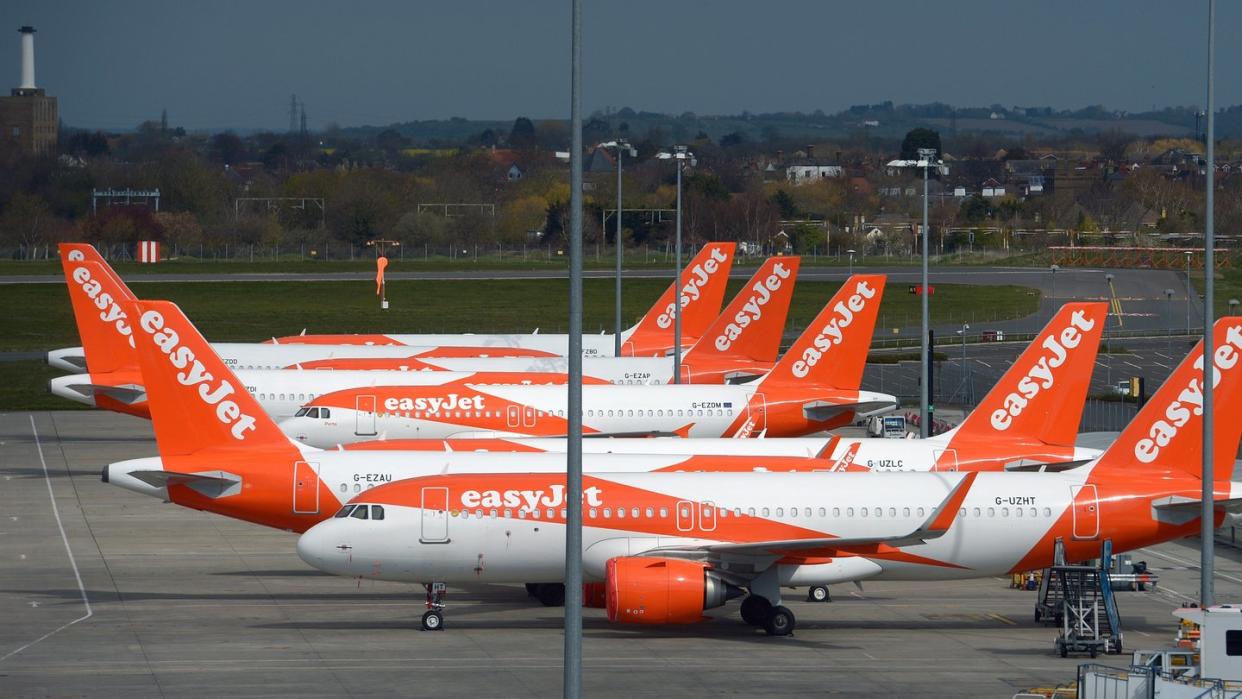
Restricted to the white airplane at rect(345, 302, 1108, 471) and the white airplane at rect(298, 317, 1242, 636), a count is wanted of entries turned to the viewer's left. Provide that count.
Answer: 2

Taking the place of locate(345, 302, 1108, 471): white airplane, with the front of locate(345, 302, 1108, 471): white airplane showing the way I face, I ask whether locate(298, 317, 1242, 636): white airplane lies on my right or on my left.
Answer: on my left

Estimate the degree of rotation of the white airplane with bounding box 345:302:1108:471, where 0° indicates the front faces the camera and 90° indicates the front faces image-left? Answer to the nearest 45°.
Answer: approximately 90°

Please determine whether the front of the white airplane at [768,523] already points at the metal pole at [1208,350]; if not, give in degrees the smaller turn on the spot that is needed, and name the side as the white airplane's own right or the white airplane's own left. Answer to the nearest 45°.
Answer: approximately 135° to the white airplane's own left

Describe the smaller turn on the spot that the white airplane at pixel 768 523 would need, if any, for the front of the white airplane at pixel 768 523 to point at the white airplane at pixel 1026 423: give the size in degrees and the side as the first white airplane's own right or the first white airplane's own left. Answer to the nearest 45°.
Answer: approximately 135° to the first white airplane's own right

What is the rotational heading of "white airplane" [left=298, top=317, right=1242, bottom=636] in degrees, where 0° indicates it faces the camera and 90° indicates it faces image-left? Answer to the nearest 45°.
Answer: approximately 90°
